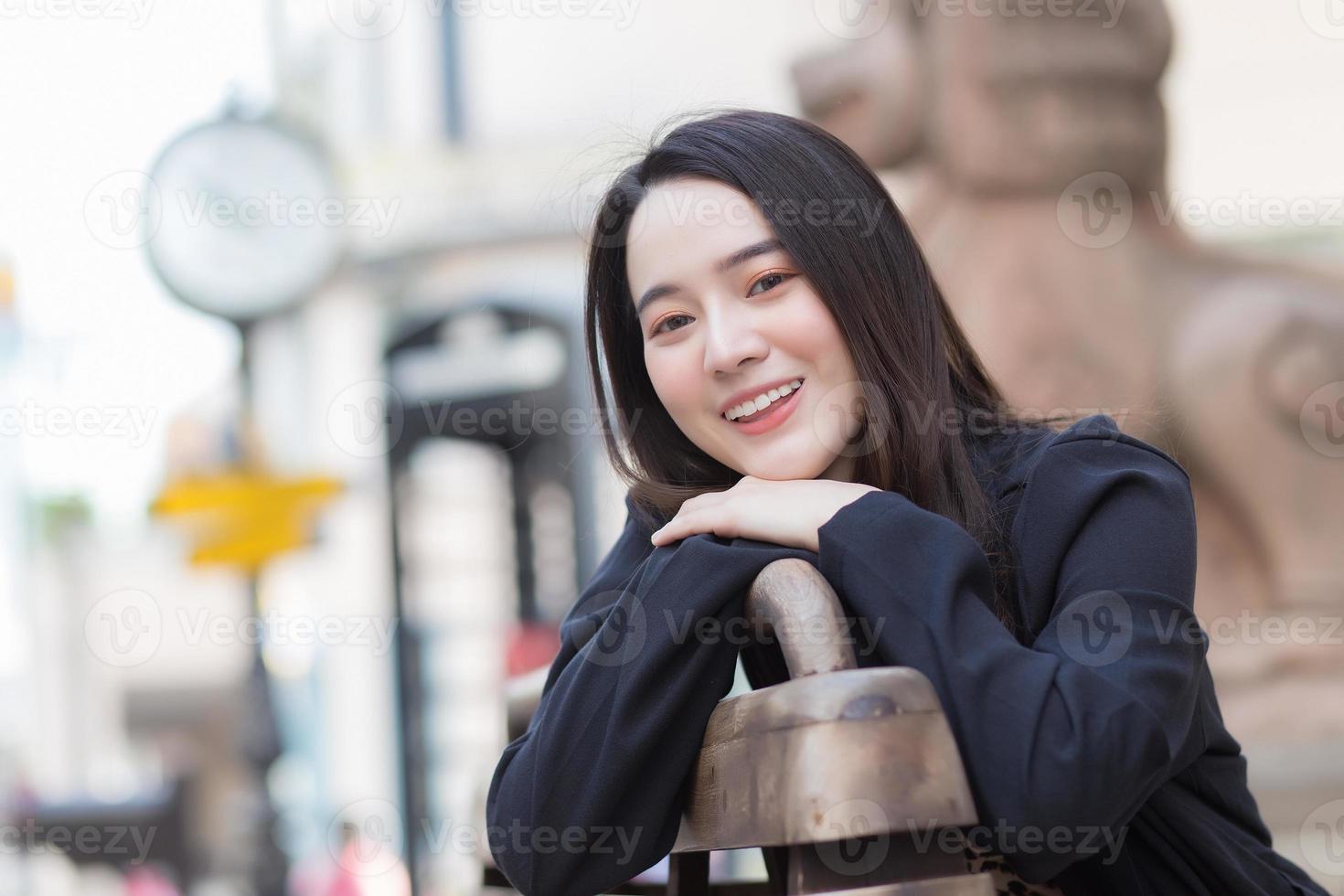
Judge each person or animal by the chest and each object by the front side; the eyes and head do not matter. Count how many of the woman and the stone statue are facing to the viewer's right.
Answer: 0

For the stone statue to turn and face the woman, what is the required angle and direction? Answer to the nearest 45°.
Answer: approximately 90° to its left

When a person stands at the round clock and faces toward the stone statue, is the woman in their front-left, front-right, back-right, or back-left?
front-right

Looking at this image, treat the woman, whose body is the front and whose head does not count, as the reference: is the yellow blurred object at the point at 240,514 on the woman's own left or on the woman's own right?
on the woman's own right

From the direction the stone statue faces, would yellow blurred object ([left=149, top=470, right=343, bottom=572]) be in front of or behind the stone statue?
in front

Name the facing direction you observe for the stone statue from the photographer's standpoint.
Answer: facing to the left of the viewer

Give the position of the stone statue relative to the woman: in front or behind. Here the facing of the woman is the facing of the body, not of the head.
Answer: behind

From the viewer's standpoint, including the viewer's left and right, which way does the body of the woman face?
facing the viewer and to the left of the viewer

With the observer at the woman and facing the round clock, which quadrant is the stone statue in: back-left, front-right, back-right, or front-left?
front-right
